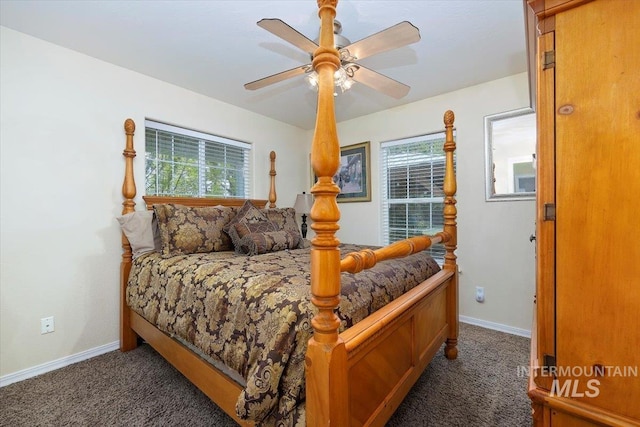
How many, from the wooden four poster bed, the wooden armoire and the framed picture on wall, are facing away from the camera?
0

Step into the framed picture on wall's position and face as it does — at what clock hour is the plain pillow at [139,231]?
The plain pillow is roughly at 12 o'clock from the framed picture on wall.

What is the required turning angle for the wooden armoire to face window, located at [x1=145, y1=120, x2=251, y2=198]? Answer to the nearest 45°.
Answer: approximately 45° to its right

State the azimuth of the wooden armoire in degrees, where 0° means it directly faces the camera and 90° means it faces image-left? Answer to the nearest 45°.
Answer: approximately 45°

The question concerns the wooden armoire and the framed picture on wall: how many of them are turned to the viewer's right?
0

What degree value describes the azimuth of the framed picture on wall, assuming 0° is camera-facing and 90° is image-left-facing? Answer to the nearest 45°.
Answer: approximately 45°

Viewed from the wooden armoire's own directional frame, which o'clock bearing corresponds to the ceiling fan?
The ceiling fan is roughly at 2 o'clock from the wooden armoire.

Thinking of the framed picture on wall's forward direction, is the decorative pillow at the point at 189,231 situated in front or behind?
in front

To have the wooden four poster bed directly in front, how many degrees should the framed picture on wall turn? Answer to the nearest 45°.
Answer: approximately 45° to its left

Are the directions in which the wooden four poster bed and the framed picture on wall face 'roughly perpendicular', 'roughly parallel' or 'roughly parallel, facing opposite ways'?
roughly perpendicular

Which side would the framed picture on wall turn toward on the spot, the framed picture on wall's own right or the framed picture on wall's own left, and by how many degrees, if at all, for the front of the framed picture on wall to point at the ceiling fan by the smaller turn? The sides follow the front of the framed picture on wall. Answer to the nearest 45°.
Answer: approximately 45° to the framed picture on wall's own left

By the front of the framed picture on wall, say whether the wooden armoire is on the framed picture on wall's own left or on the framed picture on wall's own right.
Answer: on the framed picture on wall's own left
